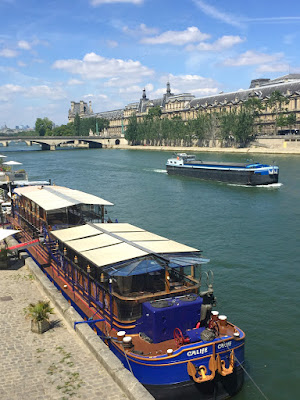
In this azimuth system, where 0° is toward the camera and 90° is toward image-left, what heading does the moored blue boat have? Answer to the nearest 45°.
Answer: approximately 315°

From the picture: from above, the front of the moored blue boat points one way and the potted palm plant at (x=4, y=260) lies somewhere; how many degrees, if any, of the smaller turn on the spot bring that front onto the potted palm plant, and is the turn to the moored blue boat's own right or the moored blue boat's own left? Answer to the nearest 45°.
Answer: approximately 180°

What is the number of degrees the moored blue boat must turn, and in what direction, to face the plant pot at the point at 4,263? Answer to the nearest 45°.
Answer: approximately 180°

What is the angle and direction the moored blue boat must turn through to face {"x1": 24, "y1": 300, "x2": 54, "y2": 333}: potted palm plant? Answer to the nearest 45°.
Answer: approximately 45° to its right
